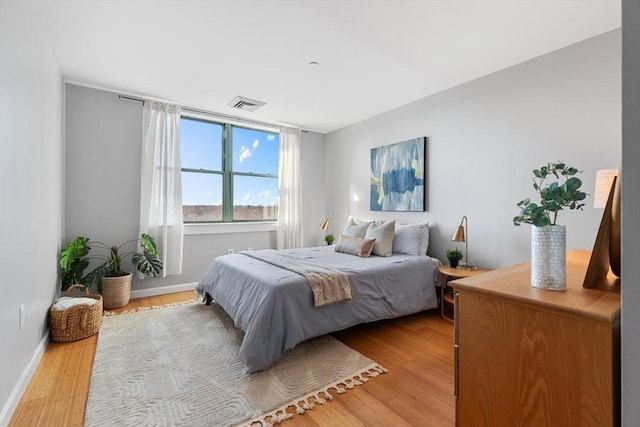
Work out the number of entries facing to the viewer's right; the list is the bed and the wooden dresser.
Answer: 0

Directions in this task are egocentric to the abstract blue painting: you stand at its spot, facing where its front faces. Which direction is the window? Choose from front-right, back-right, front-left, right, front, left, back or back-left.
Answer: front-right

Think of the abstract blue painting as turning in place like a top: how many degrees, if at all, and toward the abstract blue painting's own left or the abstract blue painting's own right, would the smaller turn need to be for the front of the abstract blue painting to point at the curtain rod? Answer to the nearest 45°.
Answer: approximately 45° to the abstract blue painting's own right

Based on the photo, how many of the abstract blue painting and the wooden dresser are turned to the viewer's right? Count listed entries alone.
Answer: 0

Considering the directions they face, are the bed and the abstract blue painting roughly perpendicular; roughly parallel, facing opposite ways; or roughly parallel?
roughly parallel

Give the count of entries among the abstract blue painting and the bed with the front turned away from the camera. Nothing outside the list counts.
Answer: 0

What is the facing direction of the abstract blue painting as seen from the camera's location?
facing the viewer and to the left of the viewer

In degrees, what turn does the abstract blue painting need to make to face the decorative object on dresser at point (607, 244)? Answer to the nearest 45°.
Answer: approximately 45° to its left

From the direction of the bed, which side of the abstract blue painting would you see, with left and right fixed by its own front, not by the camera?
front

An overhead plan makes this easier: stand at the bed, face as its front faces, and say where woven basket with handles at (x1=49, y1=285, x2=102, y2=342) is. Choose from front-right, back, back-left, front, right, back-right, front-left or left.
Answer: front-right

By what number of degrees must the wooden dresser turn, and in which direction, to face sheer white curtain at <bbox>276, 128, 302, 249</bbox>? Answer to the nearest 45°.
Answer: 0° — it already faces it

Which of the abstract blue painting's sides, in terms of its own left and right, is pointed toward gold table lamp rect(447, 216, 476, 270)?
left

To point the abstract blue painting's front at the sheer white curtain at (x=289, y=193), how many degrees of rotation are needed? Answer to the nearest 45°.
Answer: approximately 45° to its right
